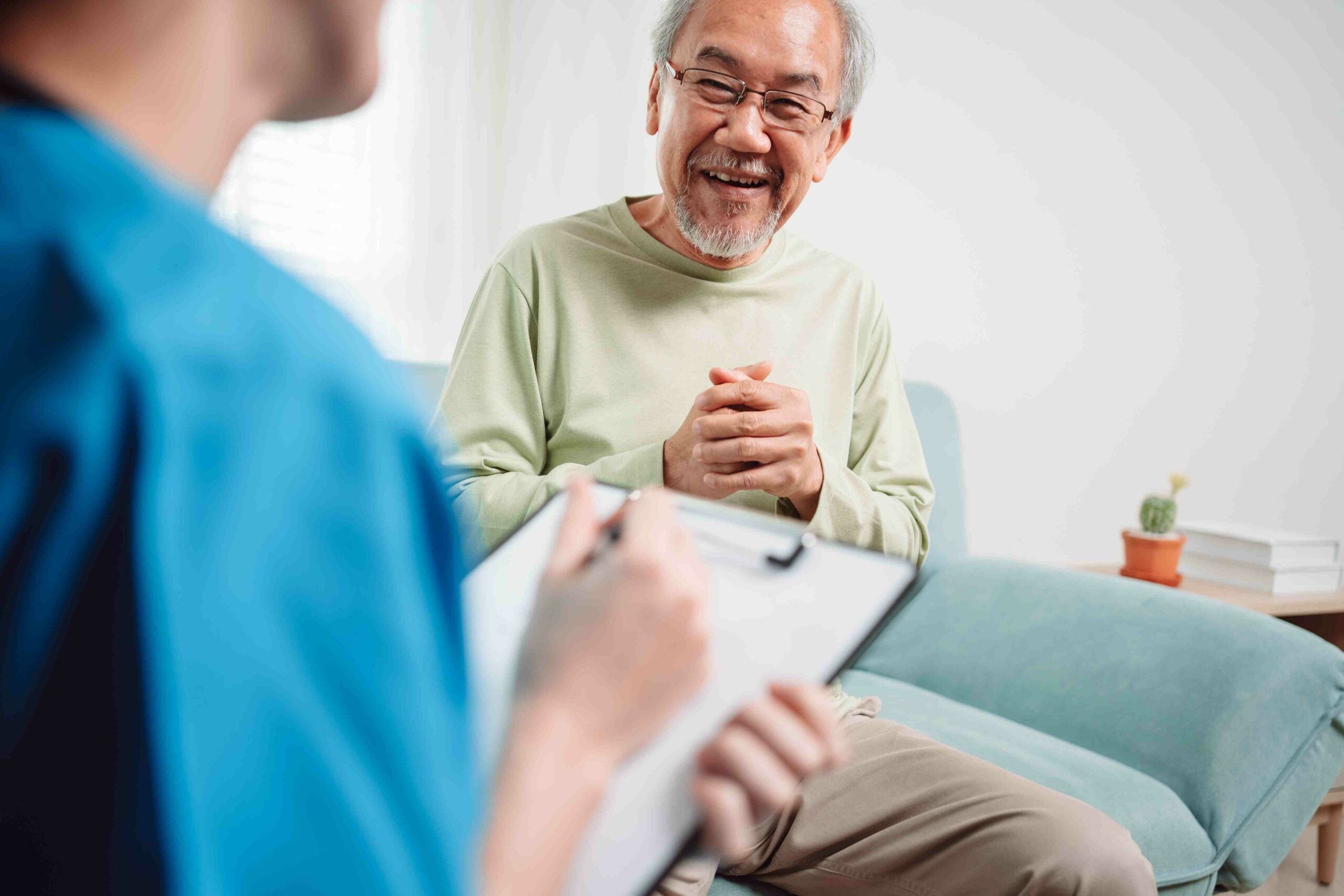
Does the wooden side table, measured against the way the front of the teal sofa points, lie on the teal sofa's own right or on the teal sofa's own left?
on the teal sofa's own left

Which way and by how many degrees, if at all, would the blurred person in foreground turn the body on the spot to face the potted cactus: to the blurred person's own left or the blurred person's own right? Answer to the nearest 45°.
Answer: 0° — they already face it

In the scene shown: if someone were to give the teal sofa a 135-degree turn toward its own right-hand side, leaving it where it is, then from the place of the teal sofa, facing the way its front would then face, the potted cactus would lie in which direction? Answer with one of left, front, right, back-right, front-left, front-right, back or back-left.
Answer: right

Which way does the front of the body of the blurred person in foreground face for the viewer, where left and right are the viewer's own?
facing away from the viewer and to the right of the viewer

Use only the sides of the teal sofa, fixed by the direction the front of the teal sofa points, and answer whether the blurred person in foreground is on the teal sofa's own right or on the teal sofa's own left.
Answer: on the teal sofa's own right

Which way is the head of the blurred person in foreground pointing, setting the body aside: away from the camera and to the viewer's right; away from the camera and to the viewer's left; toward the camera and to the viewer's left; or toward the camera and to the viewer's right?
away from the camera and to the viewer's right

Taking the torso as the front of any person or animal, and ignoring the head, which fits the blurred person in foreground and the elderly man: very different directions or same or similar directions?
very different directions

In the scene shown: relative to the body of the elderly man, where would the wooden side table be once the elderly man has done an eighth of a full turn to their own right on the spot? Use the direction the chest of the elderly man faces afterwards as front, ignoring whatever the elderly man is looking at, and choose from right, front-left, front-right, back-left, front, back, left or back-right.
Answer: back

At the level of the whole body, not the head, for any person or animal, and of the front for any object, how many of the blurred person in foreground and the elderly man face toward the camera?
1

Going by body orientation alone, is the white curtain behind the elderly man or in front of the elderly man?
behind
